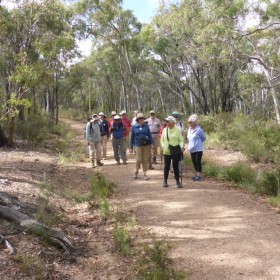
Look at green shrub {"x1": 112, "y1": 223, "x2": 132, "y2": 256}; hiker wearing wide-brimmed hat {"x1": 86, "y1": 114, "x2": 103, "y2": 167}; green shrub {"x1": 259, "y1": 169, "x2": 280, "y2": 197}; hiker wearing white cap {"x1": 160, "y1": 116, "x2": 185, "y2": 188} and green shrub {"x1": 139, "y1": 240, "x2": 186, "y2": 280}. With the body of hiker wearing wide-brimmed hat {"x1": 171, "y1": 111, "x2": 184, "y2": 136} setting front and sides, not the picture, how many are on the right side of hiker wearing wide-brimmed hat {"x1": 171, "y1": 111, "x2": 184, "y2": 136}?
1

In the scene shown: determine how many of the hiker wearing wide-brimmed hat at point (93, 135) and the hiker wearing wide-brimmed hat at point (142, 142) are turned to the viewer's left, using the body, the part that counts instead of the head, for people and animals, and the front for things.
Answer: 0

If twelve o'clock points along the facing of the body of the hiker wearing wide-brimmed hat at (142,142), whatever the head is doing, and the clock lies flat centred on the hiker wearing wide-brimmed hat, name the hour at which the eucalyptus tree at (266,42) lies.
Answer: The eucalyptus tree is roughly at 7 o'clock from the hiker wearing wide-brimmed hat.

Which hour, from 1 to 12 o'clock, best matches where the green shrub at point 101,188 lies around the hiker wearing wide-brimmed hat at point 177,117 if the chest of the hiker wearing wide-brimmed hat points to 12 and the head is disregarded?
The green shrub is roughly at 12 o'clock from the hiker wearing wide-brimmed hat.

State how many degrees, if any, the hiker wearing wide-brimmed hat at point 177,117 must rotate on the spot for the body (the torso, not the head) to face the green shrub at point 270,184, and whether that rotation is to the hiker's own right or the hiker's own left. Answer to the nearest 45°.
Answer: approximately 90° to the hiker's own left

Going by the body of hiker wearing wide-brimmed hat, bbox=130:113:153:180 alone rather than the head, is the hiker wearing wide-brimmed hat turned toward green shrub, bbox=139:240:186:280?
yes

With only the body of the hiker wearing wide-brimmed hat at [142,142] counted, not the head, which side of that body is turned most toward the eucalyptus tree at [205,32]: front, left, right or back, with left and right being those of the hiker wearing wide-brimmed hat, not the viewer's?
back

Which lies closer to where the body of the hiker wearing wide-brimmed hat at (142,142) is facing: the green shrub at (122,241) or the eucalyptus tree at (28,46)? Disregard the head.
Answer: the green shrub

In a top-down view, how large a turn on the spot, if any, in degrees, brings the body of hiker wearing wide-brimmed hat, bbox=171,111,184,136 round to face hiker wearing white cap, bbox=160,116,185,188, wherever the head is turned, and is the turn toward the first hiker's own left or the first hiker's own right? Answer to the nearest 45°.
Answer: approximately 45° to the first hiker's own left

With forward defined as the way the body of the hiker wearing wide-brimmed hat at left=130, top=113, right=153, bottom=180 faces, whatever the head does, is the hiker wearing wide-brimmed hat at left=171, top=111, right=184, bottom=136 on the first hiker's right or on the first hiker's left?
on the first hiker's left

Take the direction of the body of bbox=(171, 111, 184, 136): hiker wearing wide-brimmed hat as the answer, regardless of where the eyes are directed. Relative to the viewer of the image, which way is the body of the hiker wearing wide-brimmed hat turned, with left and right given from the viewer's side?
facing the viewer and to the left of the viewer

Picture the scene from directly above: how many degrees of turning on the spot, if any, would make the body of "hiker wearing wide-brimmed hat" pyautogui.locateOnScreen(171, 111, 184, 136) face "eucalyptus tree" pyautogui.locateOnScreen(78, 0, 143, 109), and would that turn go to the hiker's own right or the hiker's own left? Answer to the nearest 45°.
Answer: approximately 135° to the hiker's own right

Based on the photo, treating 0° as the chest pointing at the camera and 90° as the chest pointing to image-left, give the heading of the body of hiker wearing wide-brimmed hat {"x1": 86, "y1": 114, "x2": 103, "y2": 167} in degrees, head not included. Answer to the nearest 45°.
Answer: approximately 315°

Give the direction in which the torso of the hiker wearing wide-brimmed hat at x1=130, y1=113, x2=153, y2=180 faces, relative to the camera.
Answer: toward the camera

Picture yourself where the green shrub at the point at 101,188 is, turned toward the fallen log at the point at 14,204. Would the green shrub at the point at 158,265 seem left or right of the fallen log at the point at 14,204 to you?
left

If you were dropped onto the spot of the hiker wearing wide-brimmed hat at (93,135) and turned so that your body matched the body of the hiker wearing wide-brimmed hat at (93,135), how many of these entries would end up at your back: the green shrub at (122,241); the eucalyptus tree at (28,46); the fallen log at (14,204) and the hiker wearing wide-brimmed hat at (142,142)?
1
